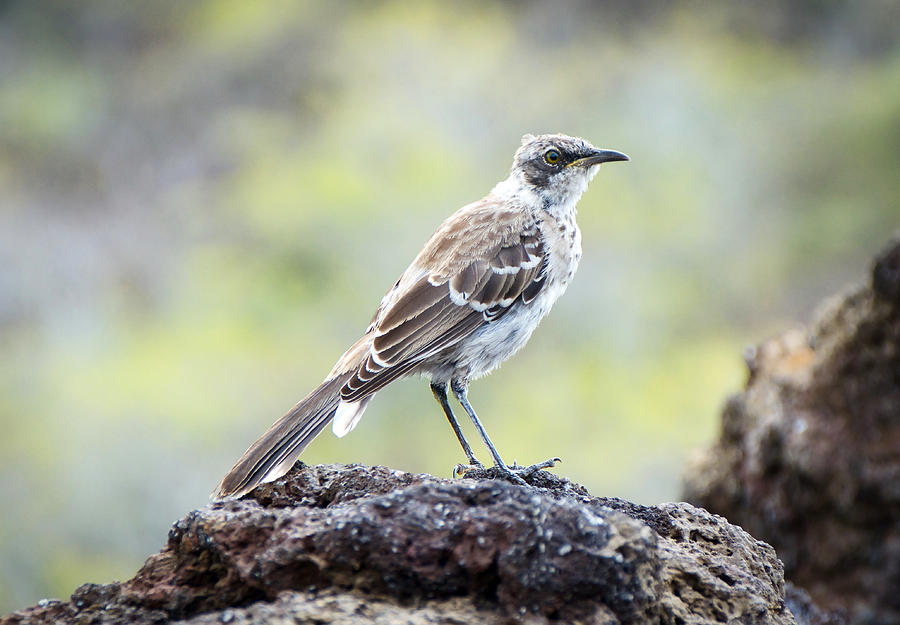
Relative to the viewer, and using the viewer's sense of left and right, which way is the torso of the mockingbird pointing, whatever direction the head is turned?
facing to the right of the viewer
